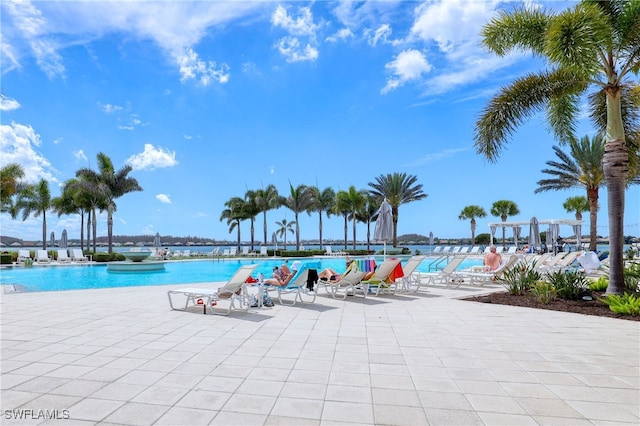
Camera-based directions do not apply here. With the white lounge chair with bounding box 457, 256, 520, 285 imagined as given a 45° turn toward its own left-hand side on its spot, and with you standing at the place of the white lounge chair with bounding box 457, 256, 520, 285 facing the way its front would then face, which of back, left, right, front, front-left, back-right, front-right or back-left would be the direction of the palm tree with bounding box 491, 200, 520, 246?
back-right

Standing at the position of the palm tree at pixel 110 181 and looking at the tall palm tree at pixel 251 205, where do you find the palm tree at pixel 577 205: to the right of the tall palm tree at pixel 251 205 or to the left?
right

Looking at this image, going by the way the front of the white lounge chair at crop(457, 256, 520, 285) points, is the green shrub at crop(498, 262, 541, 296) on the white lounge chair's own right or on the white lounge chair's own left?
on the white lounge chair's own left

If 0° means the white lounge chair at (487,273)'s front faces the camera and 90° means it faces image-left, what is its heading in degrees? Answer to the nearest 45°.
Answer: approximately 90°

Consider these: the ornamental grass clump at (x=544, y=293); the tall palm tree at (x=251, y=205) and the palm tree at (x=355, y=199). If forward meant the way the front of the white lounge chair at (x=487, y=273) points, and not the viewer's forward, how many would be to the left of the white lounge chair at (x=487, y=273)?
1

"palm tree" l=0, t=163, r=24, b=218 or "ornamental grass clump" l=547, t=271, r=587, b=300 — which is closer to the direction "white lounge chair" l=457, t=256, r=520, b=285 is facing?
the palm tree
